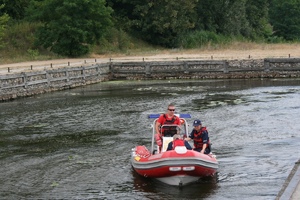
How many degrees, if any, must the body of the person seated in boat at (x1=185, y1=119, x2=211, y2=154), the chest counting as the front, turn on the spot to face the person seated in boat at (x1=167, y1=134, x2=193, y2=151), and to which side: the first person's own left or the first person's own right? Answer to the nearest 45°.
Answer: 0° — they already face them

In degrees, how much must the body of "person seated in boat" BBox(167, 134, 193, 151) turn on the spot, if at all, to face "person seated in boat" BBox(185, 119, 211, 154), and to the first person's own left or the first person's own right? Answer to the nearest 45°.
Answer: approximately 90° to the first person's own right

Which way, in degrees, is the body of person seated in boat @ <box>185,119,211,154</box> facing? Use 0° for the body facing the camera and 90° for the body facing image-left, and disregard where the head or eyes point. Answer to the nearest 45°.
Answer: approximately 45°

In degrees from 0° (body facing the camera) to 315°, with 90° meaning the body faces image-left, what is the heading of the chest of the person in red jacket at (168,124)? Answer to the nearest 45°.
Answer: approximately 0°

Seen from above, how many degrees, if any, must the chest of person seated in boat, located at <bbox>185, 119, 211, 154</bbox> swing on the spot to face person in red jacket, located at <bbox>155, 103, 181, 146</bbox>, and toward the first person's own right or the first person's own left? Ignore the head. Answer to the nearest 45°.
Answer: approximately 45° to the first person's own right
